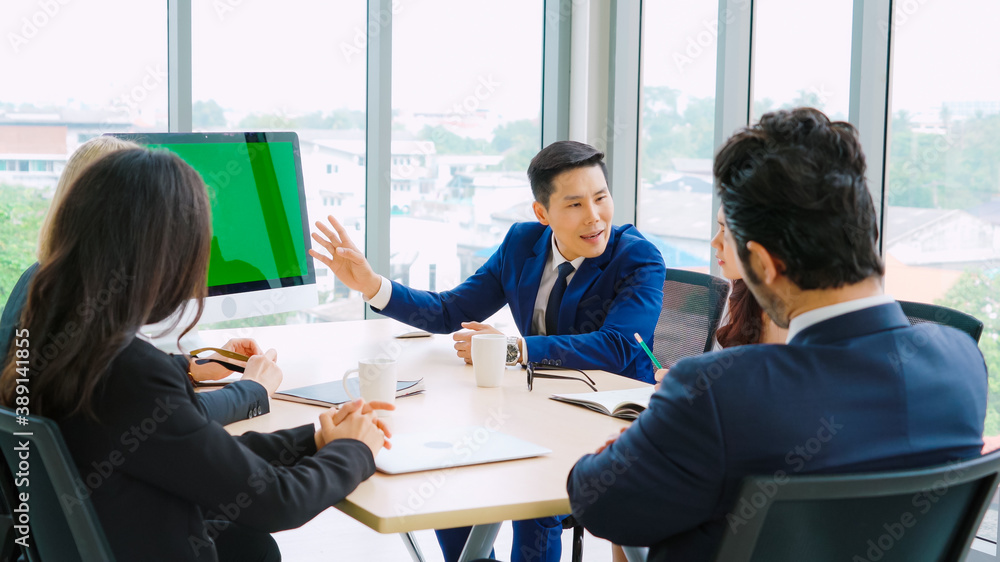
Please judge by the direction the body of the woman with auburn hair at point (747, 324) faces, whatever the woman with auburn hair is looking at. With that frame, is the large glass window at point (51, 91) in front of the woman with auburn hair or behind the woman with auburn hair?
in front

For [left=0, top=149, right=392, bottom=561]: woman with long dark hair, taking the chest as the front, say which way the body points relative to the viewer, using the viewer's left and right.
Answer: facing away from the viewer and to the right of the viewer

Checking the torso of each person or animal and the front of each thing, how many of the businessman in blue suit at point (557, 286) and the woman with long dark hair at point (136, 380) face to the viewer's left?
0

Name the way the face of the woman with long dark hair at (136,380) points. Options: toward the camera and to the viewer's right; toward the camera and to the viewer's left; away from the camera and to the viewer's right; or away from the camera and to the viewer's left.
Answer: away from the camera and to the viewer's right

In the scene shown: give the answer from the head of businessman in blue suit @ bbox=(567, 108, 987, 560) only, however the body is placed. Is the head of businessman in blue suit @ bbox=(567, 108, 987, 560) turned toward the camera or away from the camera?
away from the camera

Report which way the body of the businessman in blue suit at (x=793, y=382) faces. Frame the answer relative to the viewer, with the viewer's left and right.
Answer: facing away from the viewer and to the left of the viewer

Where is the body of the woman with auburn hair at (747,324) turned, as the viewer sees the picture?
to the viewer's left

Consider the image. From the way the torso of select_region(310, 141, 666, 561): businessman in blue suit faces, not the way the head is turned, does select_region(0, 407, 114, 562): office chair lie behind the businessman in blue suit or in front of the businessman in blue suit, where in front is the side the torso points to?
in front

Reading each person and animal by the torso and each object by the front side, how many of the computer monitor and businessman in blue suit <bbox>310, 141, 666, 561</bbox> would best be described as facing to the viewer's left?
0

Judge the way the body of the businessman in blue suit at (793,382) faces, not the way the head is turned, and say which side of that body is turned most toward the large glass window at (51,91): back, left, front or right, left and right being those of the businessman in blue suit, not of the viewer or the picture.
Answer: front
